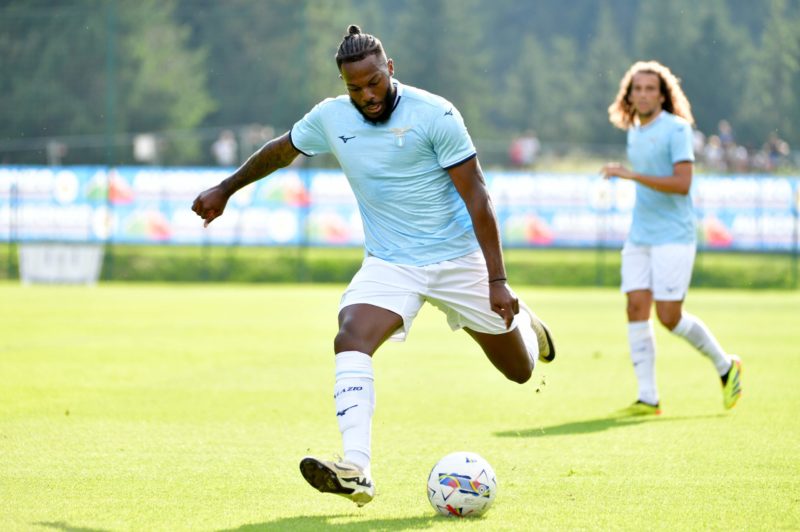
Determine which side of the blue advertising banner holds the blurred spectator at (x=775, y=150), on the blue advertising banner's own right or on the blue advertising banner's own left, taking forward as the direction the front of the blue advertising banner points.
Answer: on the blue advertising banner's own left

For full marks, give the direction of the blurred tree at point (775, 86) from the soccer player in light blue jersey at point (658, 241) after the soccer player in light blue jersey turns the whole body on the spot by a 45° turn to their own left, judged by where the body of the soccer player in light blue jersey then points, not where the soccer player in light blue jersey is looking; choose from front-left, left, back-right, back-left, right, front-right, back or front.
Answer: back

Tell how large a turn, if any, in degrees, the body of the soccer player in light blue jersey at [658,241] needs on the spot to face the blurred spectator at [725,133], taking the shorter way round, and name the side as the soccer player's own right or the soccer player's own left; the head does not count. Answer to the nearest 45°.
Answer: approximately 135° to the soccer player's own right

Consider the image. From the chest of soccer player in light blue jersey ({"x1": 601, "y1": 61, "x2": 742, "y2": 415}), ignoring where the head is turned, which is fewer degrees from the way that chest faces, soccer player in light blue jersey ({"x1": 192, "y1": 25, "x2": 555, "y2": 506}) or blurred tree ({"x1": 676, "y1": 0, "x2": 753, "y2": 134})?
the soccer player in light blue jersey

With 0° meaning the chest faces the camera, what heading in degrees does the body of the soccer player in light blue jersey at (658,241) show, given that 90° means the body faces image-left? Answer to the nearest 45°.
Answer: approximately 45°

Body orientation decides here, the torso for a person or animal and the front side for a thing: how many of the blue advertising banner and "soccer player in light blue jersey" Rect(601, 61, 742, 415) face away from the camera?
0

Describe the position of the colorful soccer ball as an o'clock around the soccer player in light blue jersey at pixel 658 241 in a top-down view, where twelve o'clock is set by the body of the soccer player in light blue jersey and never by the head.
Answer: The colorful soccer ball is roughly at 11 o'clock from the soccer player in light blue jersey.

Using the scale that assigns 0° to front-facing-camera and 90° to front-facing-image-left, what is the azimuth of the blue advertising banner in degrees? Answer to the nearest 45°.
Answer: approximately 0°

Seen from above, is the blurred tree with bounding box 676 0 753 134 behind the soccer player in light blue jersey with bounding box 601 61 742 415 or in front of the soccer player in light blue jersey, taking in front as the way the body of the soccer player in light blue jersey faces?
behind

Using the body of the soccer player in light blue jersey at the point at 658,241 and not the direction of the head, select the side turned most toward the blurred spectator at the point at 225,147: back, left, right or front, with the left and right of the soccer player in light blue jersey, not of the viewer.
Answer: right
